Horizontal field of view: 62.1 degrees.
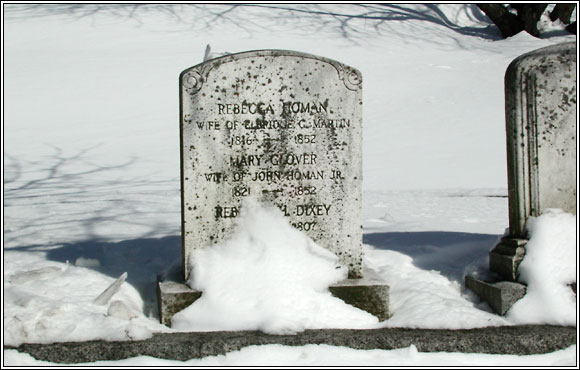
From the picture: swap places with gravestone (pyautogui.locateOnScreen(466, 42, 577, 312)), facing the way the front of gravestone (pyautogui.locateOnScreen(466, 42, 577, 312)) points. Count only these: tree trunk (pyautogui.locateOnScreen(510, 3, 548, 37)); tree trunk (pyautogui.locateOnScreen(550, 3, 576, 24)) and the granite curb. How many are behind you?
2

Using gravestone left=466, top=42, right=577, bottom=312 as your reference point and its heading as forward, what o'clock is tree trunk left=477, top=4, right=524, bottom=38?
The tree trunk is roughly at 6 o'clock from the gravestone.

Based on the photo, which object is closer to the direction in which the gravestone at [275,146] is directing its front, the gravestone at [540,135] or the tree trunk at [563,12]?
the gravestone

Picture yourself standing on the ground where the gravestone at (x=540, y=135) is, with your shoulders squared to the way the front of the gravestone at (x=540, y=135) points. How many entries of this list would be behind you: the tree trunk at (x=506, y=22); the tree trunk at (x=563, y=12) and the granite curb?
2

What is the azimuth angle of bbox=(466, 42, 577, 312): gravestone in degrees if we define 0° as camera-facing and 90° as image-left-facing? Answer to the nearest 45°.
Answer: approximately 0°

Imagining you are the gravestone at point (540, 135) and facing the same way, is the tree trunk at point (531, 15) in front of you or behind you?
behind

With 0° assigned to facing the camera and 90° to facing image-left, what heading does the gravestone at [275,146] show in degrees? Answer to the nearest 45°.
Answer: approximately 0°

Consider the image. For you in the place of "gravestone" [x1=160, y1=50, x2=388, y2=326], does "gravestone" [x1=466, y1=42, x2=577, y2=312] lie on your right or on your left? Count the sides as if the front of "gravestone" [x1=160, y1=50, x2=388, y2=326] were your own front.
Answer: on your left

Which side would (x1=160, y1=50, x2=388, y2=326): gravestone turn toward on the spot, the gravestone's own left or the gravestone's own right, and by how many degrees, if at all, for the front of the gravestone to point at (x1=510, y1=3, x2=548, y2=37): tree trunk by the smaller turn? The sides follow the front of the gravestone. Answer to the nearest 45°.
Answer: approximately 135° to the gravestone's own left

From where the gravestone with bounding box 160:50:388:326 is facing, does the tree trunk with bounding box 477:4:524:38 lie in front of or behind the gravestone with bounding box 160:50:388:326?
behind
